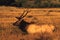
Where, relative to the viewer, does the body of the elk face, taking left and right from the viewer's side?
facing to the left of the viewer
